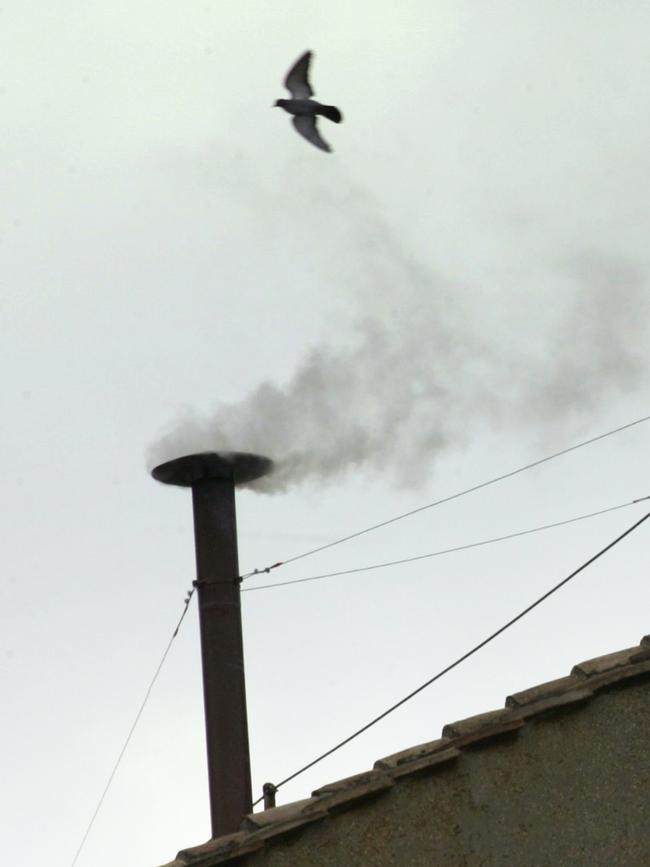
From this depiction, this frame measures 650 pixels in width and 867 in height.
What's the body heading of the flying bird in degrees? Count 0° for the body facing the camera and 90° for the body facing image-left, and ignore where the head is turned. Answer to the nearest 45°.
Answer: approximately 90°
